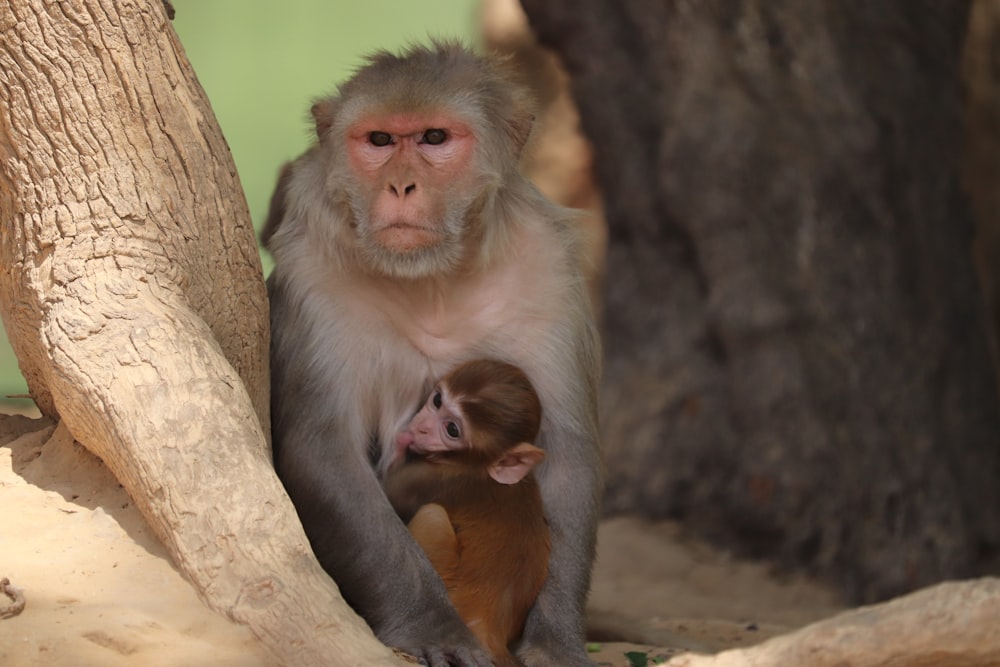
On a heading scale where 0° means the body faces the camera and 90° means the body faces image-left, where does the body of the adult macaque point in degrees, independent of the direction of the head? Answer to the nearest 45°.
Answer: approximately 0°

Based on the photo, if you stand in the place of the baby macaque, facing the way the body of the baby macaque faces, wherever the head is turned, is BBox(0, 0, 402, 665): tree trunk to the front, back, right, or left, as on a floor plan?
front

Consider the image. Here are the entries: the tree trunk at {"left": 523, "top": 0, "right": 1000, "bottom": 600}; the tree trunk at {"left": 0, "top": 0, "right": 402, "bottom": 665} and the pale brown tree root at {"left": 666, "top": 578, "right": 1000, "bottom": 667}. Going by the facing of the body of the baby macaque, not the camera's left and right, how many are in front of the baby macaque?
1

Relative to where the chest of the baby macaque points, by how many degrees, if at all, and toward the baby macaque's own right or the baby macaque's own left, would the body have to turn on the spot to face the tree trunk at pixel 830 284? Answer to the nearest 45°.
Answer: approximately 135° to the baby macaque's own right

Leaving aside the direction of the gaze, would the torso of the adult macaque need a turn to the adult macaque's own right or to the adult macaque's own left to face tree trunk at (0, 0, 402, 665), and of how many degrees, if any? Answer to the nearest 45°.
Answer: approximately 45° to the adult macaque's own right

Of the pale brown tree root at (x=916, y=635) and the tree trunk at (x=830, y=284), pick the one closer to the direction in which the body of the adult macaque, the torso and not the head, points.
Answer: the pale brown tree root

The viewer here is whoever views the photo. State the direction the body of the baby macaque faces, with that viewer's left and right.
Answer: facing to the left of the viewer
